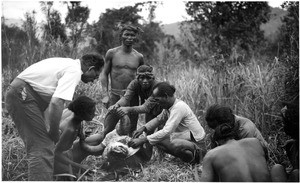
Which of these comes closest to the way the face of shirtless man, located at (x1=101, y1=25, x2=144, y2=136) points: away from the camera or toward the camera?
toward the camera

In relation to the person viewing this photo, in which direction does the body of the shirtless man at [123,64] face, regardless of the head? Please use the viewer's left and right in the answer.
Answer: facing the viewer

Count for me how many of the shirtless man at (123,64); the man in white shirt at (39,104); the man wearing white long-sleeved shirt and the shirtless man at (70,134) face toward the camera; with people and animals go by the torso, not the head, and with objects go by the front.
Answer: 1

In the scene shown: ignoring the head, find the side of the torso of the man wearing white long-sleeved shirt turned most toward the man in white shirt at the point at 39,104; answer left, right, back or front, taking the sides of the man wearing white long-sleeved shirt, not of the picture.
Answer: front

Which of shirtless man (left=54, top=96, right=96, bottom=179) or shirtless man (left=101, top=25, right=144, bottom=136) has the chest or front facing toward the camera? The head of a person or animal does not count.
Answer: shirtless man (left=101, top=25, right=144, bottom=136)

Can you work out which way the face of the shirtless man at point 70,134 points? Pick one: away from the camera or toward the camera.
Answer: away from the camera

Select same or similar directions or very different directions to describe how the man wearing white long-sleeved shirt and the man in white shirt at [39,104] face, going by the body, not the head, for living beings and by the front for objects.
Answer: very different directions

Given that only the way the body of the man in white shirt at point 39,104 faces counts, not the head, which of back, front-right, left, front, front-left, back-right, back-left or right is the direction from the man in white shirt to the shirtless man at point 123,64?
front-left

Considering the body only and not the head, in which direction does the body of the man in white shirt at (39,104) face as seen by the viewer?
to the viewer's right

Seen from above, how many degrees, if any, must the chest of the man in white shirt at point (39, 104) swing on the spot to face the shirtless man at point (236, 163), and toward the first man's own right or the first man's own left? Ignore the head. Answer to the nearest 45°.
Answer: approximately 45° to the first man's own right

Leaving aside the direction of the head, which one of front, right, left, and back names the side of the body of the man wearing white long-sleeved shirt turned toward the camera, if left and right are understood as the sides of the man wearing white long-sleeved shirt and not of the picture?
left

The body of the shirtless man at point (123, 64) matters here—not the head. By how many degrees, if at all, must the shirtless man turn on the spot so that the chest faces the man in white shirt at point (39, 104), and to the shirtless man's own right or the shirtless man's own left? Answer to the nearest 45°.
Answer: approximately 45° to the shirtless man's own right

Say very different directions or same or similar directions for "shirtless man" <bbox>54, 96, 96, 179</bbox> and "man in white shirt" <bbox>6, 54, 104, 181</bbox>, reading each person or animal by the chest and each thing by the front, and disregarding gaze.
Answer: same or similar directions
